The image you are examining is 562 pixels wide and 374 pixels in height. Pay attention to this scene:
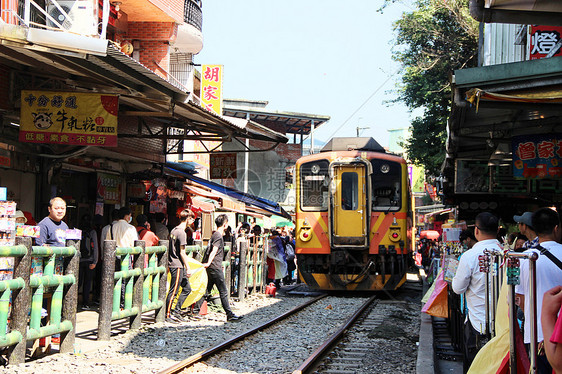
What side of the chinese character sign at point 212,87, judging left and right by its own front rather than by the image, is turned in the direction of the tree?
left

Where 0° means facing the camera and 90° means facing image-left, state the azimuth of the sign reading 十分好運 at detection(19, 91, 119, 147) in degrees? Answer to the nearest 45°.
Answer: approximately 0°

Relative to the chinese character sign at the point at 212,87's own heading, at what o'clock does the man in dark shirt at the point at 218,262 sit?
The man in dark shirt is roughly at 12 o'clock from the chinese character sign.

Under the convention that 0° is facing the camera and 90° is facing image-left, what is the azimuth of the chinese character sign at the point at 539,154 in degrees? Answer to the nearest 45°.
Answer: approximately 0°

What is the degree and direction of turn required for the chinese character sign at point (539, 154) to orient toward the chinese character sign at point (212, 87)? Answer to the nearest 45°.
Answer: approximately 135° to its right
